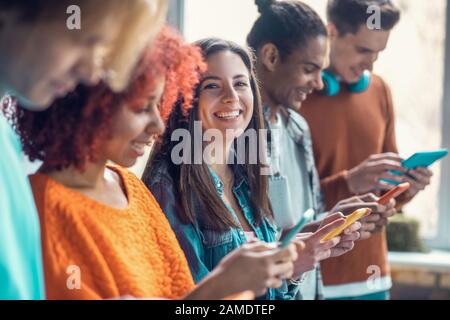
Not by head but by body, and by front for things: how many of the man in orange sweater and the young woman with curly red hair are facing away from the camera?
0

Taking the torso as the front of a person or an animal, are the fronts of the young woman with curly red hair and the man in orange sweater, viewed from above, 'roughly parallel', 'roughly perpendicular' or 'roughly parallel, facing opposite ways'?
roughly parallel

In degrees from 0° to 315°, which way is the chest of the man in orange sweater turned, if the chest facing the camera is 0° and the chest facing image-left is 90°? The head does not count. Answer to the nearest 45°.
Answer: approximately 315°

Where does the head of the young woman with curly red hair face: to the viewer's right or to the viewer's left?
to the viewer's right

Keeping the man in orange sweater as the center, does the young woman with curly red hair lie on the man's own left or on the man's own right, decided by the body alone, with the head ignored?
on the man's own right

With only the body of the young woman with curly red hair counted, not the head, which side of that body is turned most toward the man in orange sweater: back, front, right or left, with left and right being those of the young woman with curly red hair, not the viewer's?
left

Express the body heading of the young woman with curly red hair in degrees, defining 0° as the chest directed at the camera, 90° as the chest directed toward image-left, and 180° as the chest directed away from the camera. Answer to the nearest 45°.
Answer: approximately 315°
